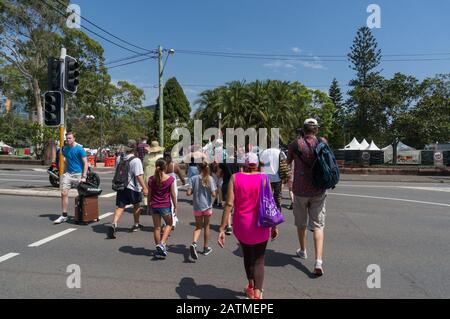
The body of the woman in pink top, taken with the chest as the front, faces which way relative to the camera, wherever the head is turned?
away from the camera

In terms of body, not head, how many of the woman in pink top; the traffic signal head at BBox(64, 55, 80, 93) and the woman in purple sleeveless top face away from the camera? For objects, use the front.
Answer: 2

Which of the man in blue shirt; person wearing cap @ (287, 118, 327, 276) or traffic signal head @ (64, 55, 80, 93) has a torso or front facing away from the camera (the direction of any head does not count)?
the person wearing cap

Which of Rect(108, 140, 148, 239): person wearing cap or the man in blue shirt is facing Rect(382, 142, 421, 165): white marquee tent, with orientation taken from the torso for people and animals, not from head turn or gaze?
the person wearing cap

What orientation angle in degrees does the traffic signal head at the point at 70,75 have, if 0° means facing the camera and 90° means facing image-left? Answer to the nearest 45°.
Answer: approximately 315°

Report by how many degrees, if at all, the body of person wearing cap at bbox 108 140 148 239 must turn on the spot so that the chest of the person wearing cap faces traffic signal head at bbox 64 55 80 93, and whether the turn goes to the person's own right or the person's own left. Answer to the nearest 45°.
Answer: approximately 45° to the person's own left

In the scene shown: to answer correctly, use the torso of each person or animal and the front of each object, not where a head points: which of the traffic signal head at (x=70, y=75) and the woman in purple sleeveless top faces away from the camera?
the woman in purple sleeveless top

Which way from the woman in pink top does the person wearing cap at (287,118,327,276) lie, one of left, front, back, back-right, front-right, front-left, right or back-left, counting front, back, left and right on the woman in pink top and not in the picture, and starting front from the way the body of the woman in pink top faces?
front-right

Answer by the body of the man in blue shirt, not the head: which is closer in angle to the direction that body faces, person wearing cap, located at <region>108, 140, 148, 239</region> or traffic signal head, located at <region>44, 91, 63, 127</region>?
the person wearing cap

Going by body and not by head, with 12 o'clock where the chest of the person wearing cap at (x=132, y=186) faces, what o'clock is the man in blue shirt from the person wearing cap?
The man in blue shirt is roughly at 9 o'clock from the person wearing cap.

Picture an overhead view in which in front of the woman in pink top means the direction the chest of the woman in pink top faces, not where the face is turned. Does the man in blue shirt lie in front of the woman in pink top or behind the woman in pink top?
in front

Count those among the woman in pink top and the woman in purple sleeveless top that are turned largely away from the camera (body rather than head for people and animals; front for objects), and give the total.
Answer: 2

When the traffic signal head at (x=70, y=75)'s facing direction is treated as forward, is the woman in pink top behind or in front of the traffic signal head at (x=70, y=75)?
in front

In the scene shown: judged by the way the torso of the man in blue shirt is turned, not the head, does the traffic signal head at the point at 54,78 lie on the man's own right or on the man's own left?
on the man's own right

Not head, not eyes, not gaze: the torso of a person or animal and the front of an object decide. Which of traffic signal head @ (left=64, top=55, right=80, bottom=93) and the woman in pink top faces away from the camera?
the woman in pink top
